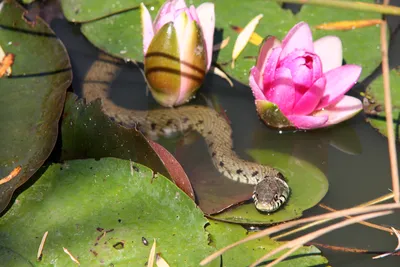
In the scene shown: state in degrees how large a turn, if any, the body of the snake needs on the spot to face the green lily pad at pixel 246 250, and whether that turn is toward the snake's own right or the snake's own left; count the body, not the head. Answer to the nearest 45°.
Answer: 0° — it already faces it

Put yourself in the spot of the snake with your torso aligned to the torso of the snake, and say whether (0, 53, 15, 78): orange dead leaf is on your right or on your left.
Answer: on your right

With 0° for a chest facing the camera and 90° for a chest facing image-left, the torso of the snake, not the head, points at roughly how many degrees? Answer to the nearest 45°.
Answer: approximately 0°

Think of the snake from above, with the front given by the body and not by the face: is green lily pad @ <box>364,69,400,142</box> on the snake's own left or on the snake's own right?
on the snake's own left
